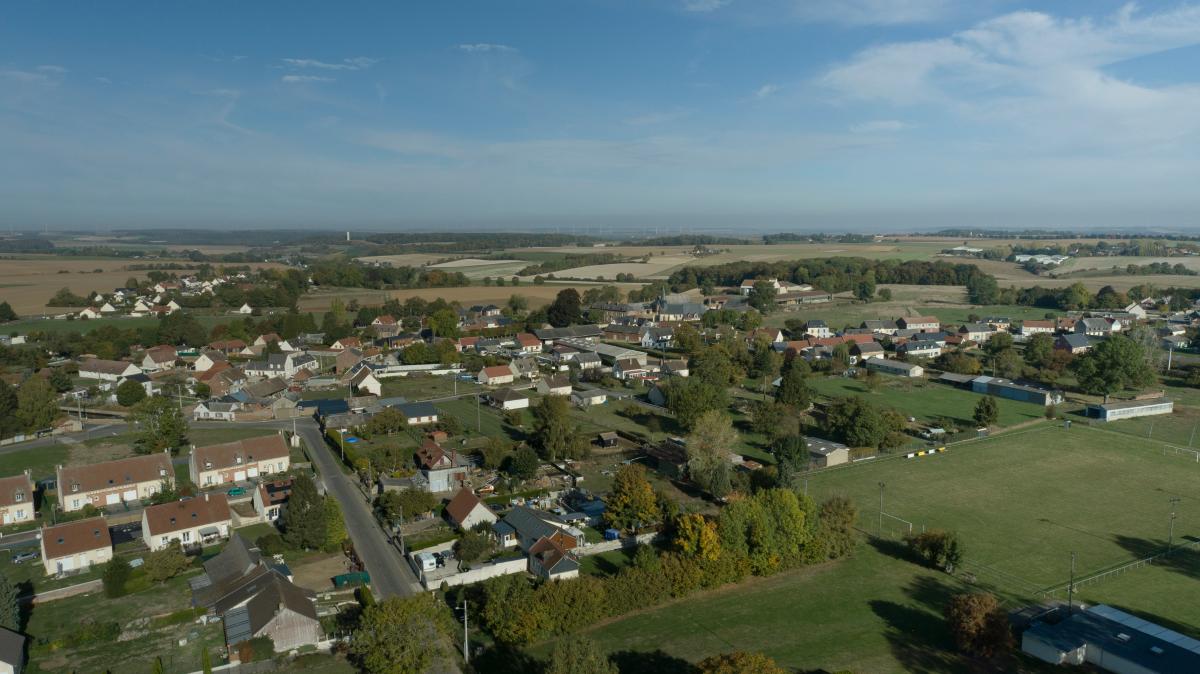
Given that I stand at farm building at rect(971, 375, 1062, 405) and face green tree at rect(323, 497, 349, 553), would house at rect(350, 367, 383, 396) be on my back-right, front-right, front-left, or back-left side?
front-right

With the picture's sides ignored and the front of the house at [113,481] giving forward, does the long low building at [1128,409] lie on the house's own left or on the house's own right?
on the house's own left

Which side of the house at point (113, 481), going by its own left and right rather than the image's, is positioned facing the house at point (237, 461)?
left

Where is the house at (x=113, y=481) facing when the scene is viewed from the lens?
facing the viewer

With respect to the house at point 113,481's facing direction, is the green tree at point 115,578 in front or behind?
in front

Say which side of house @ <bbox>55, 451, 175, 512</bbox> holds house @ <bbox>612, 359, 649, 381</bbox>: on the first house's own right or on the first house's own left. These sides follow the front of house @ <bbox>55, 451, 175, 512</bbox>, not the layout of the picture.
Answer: on the first house's own left

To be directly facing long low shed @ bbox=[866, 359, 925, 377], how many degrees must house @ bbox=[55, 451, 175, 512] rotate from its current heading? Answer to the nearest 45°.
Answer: approximately 90° to its left

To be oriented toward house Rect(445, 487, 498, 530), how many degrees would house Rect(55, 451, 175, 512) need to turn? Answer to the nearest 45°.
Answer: approximately 45° to its left

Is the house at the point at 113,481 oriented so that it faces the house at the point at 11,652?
yes

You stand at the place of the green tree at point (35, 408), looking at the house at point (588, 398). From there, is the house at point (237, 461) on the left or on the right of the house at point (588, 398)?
right

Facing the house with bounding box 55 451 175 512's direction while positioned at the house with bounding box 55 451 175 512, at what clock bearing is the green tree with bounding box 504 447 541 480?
The green tree is roughly at 10 o'clock from the house.

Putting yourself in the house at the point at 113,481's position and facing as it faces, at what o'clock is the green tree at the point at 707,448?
The green tree is roughly at 10 o'clock from the house.

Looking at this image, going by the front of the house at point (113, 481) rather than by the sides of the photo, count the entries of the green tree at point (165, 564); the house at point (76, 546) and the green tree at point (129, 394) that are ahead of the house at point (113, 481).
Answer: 2

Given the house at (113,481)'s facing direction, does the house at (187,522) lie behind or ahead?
ahead

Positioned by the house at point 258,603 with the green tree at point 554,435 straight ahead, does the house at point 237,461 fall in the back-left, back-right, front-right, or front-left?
front-left

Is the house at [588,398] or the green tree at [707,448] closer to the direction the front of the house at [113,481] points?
the green tree

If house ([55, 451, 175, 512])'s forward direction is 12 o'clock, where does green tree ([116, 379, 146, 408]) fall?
The green tree is roughly at 6 o'clock from the house.

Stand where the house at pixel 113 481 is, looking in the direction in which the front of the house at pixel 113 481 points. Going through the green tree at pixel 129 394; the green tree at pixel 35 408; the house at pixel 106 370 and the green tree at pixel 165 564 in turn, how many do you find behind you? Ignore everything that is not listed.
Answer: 3
